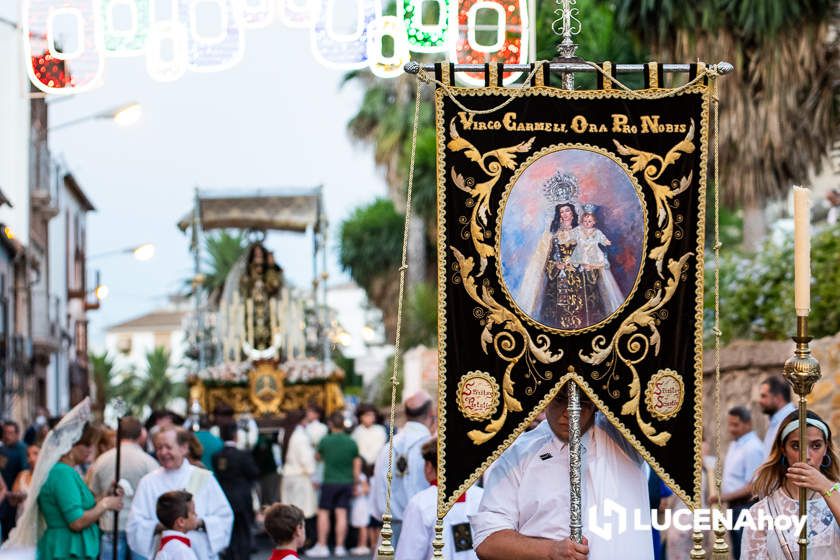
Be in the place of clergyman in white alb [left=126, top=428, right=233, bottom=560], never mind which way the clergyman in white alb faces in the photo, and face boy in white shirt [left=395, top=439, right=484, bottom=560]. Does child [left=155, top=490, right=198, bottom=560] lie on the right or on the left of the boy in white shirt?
right

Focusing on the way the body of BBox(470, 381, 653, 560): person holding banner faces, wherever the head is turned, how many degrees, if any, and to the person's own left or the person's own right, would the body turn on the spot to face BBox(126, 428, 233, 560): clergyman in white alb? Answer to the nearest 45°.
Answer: approximately 135° to the person's own right

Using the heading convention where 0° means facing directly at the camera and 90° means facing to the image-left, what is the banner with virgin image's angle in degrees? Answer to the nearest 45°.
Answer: approximately 0°

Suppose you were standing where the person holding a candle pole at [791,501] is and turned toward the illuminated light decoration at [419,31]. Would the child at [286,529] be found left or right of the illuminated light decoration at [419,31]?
left

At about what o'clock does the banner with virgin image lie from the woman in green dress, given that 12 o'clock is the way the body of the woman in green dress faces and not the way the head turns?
The banner with virgin image is roughly at 2 o'clock from the woman in green dress.
